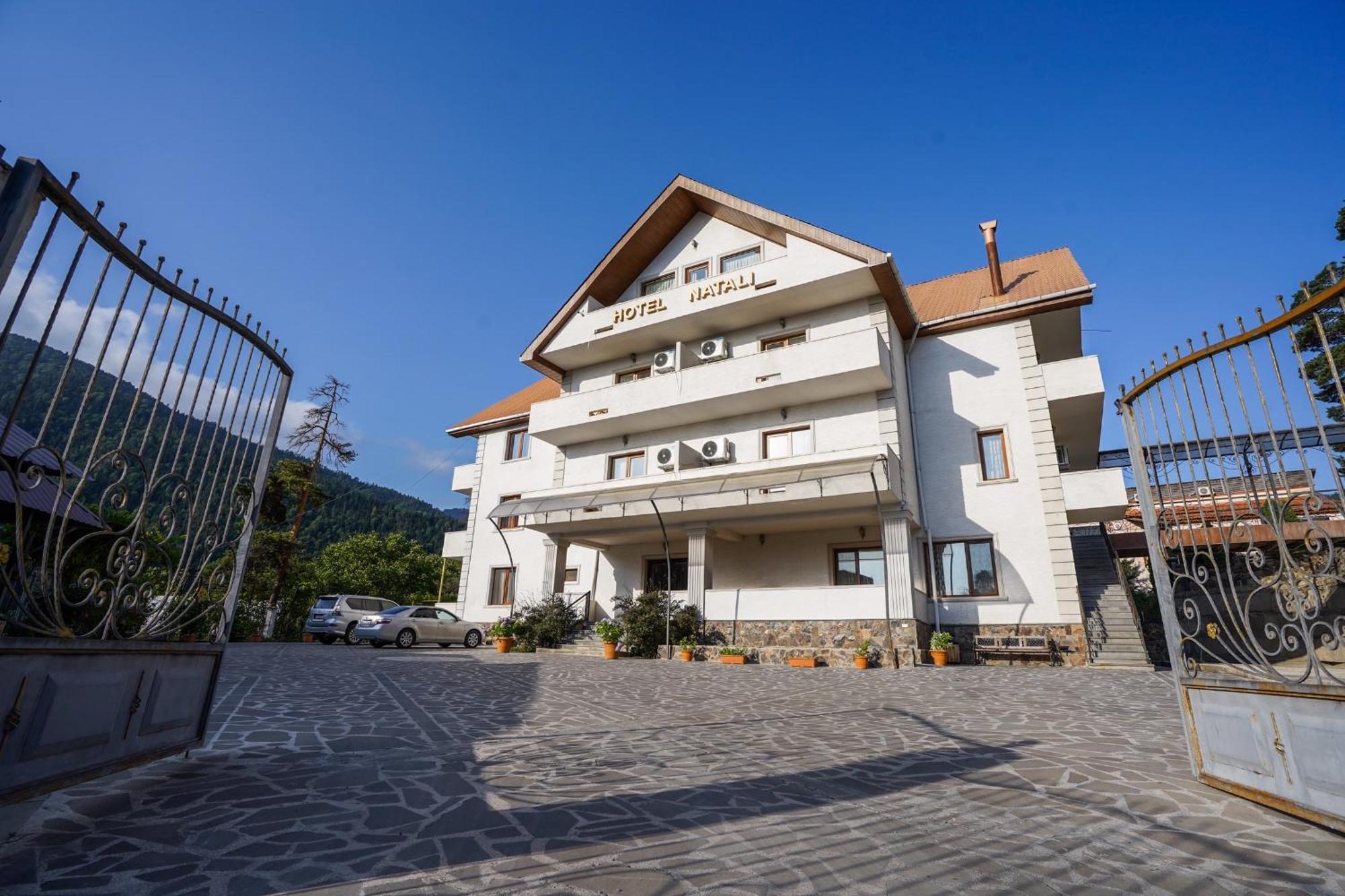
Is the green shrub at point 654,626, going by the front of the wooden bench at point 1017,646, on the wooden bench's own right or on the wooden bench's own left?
on the wooden bench's own right

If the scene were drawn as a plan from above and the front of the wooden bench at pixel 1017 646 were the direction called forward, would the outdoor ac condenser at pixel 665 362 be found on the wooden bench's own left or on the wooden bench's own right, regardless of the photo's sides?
on the wooden bench's own right

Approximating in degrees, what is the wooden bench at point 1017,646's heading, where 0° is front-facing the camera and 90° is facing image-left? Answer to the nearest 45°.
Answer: approximately 0°

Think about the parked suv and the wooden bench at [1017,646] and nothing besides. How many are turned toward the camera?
1
